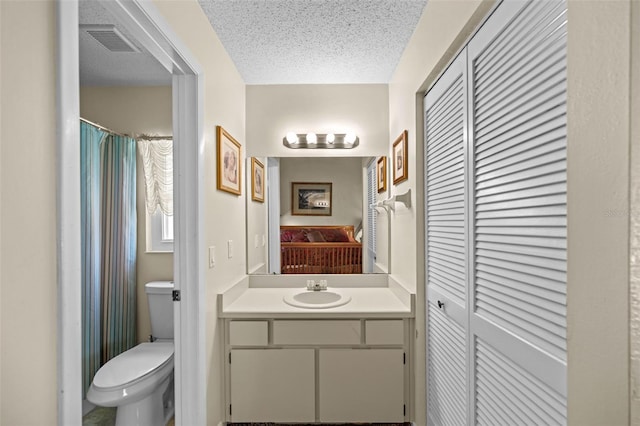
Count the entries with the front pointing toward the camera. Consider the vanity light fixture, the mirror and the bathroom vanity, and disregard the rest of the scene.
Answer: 3

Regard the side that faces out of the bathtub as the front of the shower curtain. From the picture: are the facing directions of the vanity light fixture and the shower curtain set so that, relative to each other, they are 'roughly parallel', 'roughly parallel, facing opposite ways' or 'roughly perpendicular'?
roughly perpendicular

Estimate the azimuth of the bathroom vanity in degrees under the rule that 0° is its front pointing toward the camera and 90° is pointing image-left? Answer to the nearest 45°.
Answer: approximately 0°

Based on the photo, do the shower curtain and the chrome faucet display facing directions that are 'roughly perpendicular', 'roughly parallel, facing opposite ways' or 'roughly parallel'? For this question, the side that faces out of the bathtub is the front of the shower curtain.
roughly perpendicular

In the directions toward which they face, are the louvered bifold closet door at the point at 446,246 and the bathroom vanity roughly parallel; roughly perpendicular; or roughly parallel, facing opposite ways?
roughly perpendicular

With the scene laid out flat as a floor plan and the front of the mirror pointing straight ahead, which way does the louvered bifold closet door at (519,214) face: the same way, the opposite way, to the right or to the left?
to the right

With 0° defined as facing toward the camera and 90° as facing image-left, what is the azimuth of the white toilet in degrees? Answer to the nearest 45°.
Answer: approximately 45°

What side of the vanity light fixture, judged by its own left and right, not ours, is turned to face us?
front

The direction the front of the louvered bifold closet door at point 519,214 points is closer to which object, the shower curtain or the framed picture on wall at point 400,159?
the shower curtain

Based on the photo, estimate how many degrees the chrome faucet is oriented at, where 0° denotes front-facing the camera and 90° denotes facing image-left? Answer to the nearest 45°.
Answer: approximately 0°
